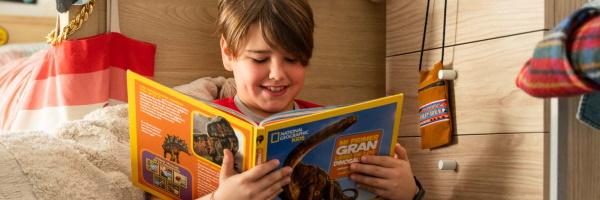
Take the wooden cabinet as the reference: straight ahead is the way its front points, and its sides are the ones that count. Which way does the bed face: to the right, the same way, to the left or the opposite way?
to the left

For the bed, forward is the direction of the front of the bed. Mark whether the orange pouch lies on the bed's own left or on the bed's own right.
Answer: on the bed's own left

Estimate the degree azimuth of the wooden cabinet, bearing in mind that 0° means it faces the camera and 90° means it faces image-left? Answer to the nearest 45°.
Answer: approximately 45°

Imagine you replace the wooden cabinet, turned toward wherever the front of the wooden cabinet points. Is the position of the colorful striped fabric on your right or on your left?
on your left

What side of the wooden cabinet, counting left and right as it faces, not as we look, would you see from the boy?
front

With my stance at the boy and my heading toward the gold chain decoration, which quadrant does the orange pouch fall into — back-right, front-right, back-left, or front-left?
back-right

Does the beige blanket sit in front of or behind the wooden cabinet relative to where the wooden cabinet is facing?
in front

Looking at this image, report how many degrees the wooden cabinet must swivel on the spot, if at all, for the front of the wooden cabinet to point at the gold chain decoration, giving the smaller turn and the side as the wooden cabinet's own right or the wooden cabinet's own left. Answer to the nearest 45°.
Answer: approximately 45° to the wooden cabinet's own right

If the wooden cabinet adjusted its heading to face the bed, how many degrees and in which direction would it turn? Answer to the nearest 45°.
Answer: approximately 45° to its right

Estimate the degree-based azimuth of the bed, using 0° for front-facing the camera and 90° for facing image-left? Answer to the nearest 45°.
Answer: approximately 0°
